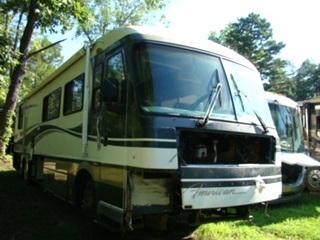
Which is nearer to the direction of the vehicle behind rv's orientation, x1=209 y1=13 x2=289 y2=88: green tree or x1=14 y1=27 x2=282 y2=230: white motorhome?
the white motorhome

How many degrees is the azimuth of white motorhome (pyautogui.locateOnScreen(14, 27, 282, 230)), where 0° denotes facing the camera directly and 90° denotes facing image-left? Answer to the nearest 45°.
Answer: approximately 315°

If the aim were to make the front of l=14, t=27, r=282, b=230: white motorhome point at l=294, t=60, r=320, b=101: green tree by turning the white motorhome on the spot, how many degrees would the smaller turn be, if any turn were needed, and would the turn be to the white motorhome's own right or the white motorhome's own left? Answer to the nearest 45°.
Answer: approximately 90° to the white motorhome's own left

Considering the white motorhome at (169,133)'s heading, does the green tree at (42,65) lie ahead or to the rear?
to the rear

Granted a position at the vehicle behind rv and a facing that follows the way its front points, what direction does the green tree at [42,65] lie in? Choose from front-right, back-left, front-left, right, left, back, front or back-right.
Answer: back

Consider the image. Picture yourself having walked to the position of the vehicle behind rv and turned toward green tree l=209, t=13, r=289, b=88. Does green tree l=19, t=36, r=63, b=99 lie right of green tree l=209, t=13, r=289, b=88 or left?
left

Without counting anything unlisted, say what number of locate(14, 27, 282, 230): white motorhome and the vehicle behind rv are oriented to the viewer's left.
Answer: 0

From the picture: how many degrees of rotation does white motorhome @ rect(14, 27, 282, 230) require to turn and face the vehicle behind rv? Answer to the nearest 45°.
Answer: approximately 90° to its left

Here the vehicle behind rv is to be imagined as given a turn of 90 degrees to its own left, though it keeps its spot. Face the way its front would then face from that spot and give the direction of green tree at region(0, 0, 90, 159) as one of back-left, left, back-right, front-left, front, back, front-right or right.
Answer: back-left

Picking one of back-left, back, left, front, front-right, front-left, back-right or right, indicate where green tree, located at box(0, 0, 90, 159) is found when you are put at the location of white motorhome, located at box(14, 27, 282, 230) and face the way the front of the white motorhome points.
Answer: back

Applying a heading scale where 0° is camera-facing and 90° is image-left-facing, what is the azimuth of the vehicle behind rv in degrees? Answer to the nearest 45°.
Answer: approximately 315°
